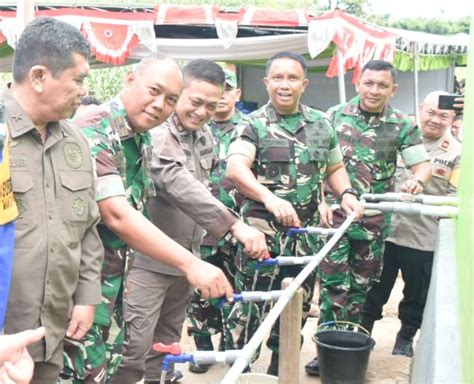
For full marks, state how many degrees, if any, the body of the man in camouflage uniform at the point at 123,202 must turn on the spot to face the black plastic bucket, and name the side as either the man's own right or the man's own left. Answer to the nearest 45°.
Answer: approximately 90° to the man's own left

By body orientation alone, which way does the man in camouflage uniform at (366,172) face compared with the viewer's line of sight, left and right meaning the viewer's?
facing the viewer

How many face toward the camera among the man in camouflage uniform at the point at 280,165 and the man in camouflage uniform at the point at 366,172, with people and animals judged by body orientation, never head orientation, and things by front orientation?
2

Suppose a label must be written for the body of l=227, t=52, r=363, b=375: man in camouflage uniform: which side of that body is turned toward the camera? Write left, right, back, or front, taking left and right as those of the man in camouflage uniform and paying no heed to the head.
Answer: front

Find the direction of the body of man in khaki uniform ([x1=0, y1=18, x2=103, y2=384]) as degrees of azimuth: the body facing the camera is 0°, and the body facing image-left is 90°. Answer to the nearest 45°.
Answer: approximately 315°

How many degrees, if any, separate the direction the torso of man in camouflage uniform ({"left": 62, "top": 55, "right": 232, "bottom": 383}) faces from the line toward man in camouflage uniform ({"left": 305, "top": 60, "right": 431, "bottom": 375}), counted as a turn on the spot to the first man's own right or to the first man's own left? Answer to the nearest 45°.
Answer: approximately 90° to the first man's own left

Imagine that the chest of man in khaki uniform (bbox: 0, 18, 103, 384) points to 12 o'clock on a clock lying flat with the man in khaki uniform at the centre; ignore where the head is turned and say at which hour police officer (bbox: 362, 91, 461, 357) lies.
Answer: The police officer is roughly at 9 o'clock from the man in khaki uniform.

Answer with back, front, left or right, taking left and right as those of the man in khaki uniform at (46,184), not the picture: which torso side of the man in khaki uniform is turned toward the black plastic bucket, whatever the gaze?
left

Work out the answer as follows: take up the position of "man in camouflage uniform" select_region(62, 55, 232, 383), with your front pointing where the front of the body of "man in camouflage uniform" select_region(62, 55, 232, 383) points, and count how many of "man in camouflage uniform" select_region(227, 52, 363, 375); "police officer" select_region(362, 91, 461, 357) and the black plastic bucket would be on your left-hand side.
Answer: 3

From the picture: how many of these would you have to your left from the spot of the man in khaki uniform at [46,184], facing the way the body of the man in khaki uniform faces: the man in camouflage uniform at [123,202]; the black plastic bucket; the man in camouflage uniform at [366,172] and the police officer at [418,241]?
4
